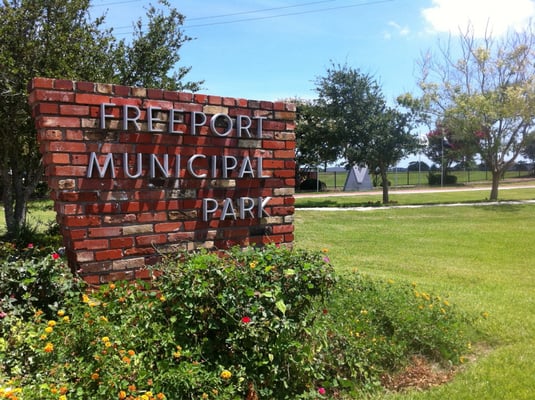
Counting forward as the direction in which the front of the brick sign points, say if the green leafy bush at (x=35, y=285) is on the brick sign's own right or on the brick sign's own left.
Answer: on the brick sign's own right

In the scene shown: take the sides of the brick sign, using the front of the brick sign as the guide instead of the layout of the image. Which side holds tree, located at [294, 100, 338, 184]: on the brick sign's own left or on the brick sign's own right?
on the brick sign's own left

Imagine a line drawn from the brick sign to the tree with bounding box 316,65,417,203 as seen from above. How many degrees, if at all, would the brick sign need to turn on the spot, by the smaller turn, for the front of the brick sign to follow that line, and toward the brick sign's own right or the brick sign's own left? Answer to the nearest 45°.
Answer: approximately 90° to the brick sign's own left

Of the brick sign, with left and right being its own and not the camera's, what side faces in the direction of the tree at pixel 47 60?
back

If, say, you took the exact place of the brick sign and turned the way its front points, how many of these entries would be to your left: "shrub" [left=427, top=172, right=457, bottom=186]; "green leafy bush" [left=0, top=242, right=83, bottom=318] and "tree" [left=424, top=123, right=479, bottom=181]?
2

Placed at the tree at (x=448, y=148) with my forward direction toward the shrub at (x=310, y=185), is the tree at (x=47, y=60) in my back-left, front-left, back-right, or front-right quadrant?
front-left

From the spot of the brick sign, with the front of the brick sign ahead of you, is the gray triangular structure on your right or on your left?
on your left

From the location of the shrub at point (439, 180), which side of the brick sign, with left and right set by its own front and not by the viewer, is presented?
left
